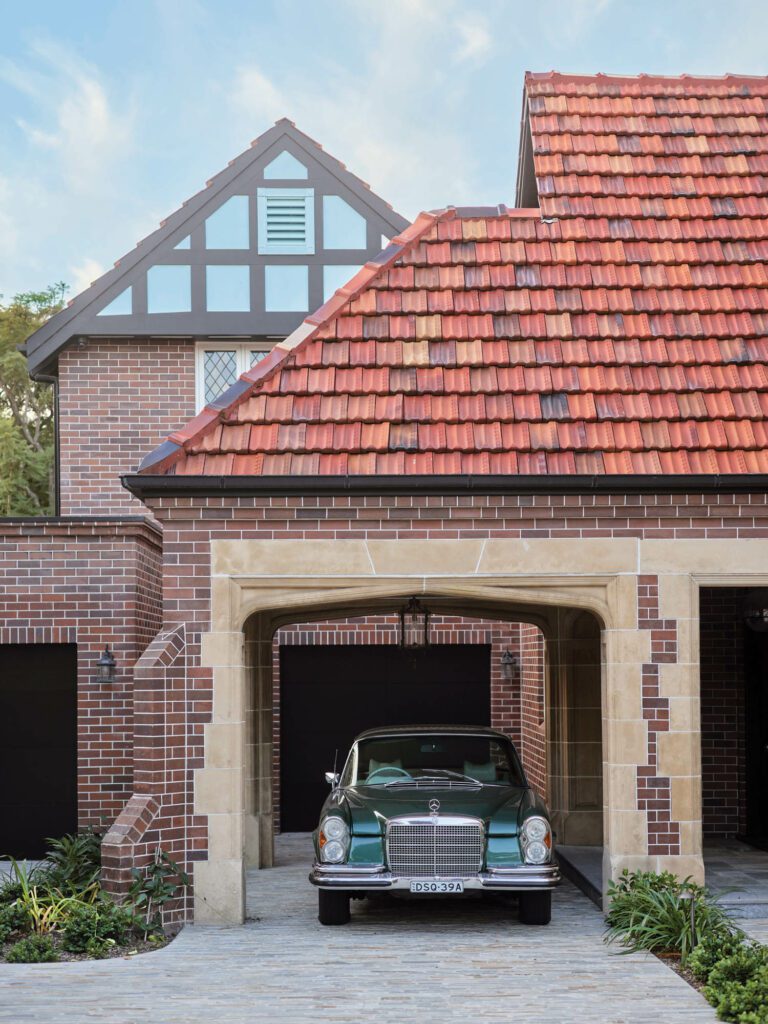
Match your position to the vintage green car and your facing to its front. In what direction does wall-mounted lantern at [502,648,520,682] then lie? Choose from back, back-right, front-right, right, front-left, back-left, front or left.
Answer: back

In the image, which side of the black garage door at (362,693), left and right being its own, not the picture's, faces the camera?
front

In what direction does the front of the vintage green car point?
toward the camera

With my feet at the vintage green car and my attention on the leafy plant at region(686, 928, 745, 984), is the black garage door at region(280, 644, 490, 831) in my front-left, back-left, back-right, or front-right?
back-left

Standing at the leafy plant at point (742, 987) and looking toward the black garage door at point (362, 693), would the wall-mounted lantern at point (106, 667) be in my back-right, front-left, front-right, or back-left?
front-left

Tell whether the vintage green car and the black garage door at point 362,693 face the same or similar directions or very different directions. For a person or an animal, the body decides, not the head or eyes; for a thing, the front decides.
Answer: same or similar directions

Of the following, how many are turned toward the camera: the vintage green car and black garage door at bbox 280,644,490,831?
2

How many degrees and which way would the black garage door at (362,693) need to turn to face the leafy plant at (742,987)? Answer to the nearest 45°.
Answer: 0° — it already faces it

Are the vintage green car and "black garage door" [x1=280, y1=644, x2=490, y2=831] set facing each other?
no

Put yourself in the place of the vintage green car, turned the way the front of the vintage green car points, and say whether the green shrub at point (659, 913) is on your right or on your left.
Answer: on your left

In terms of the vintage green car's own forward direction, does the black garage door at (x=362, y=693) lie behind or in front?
behind

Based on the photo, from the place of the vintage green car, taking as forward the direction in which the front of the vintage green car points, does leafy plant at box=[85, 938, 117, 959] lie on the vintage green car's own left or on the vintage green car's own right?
on the vintage green car's own right

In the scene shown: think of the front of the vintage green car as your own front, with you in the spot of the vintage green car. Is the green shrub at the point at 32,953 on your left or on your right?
on your right
